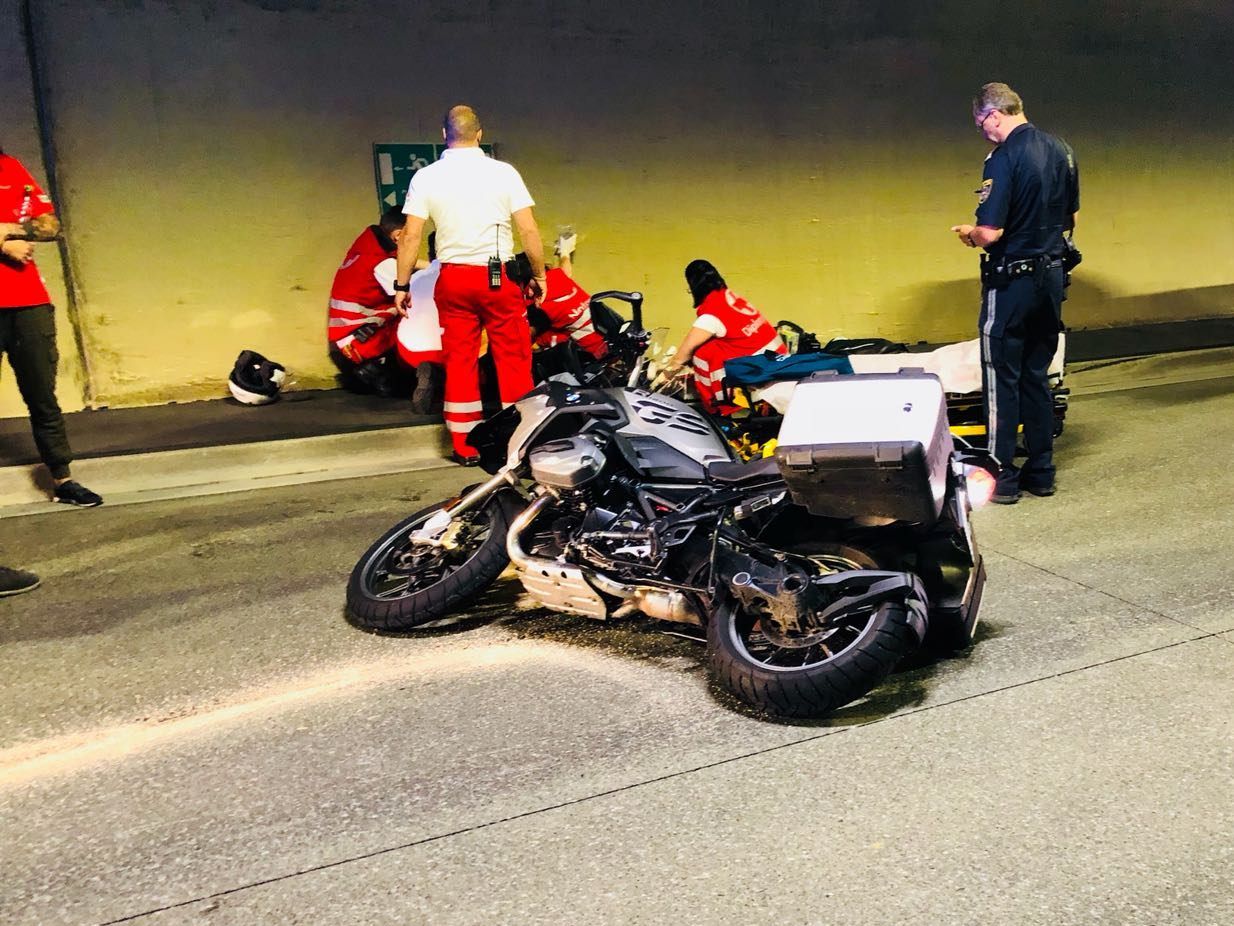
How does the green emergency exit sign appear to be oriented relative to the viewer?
toward the camera

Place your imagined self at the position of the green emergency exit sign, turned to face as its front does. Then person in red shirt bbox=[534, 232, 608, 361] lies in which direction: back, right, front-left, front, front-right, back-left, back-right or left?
front-left

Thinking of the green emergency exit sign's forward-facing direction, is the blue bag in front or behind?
in front

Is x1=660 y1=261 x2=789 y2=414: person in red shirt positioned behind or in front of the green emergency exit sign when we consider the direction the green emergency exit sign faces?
in front

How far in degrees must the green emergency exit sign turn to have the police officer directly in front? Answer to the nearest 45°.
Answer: approximately 45° to its left

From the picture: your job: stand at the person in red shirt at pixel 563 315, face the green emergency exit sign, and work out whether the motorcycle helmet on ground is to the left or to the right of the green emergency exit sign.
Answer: left

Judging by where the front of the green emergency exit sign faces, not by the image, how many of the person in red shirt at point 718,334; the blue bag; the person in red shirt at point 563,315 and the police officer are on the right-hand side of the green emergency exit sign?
0

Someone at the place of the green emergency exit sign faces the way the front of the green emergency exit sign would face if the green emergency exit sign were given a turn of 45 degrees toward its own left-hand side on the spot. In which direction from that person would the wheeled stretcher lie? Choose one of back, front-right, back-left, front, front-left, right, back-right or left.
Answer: front

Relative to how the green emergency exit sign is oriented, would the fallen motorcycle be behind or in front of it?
in front

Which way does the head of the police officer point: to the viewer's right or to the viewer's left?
to the viewer's left

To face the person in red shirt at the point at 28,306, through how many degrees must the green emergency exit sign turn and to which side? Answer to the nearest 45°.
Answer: approximately 45° to its right
